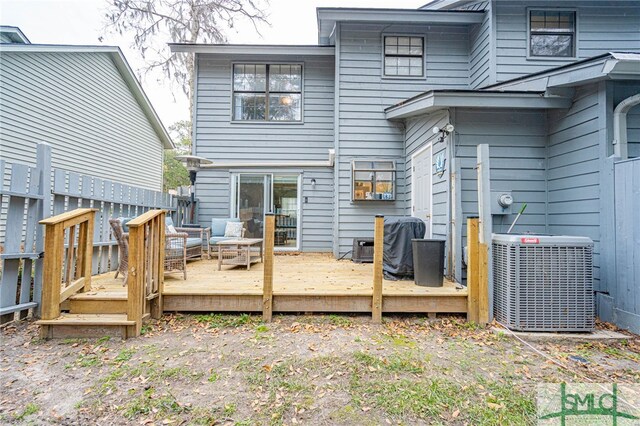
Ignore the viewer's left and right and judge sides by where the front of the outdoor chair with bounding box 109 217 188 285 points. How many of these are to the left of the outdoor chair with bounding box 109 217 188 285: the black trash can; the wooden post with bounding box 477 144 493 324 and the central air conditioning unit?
0

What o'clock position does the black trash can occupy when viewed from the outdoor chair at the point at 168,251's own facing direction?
The black trash can is roughly at 1 o'clock from the outdoor chair.

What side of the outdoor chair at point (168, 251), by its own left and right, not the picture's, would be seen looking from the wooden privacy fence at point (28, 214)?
back

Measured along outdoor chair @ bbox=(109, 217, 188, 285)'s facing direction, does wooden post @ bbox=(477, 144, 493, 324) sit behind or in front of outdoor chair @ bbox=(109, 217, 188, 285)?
in front

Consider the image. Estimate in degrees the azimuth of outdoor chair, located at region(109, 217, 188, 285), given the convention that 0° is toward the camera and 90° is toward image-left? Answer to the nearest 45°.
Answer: approximately 270°

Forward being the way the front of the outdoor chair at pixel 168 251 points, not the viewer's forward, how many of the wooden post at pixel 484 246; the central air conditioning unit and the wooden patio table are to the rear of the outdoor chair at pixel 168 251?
0

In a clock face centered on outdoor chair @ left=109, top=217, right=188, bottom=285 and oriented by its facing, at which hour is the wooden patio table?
The wooden patio table is roughly at 11 o'clock from the outdoor chair.

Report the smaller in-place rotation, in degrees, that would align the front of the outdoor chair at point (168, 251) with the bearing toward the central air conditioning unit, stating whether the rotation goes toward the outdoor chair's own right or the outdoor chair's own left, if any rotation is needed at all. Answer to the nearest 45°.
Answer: approximately 45° to the outdoor chair's own right
